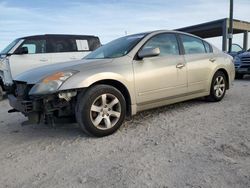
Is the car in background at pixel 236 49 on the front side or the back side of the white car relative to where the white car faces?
on the back side

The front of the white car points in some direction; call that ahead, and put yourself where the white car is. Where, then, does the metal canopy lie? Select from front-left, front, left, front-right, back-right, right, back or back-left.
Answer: back
